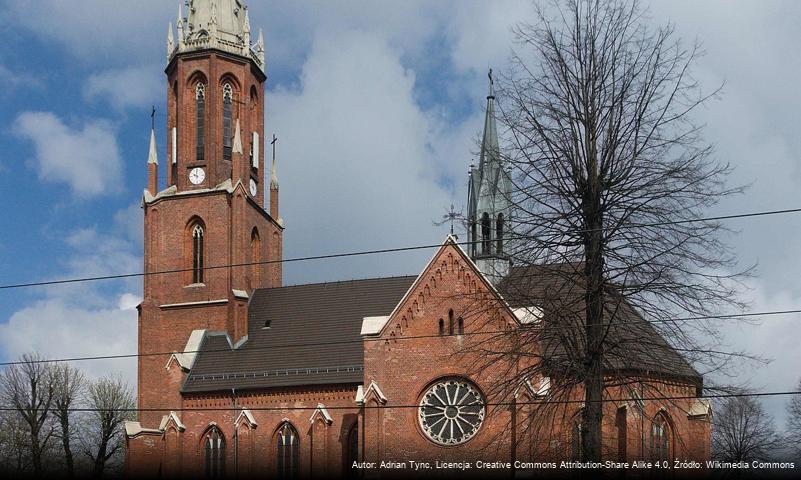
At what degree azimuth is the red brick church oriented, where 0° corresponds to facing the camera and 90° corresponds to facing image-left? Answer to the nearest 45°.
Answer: approximately 90°
